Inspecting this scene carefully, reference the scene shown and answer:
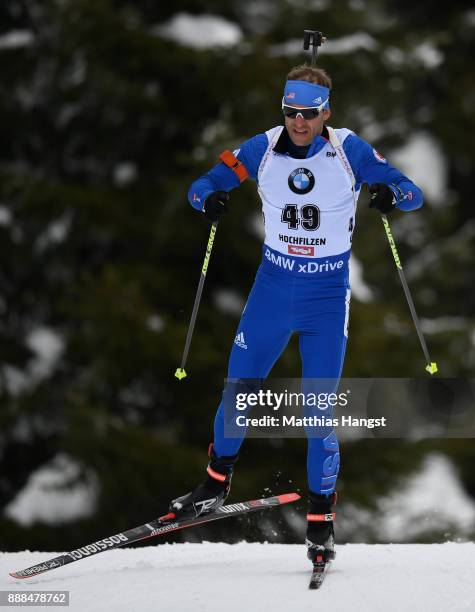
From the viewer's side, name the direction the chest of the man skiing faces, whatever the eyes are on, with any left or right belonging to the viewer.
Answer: facing the viewer

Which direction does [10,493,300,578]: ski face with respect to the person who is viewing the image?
facing the viewer and to the left of the viewer
